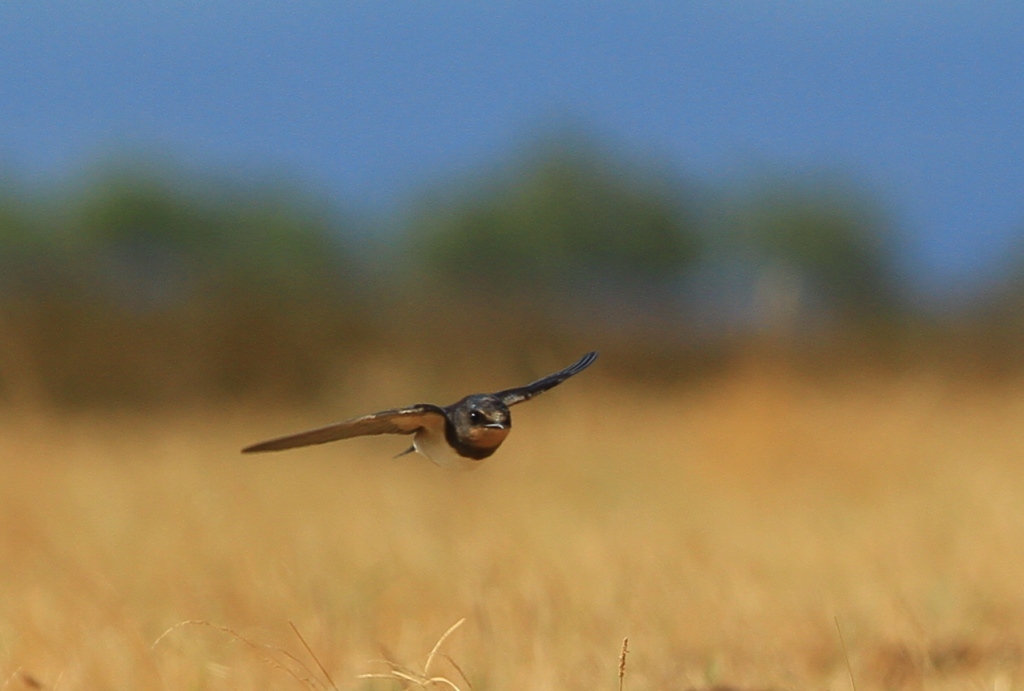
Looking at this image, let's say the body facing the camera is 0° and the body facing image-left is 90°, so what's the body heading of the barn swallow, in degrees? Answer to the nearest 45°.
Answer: approximately 315°

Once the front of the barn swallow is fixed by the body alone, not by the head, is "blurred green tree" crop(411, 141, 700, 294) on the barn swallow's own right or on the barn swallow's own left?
on the barn swallow's own left
